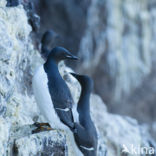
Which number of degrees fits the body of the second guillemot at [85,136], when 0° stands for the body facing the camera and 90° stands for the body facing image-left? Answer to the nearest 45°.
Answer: approximately 135°

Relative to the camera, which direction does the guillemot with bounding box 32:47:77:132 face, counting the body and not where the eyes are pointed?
to the viewer's left
